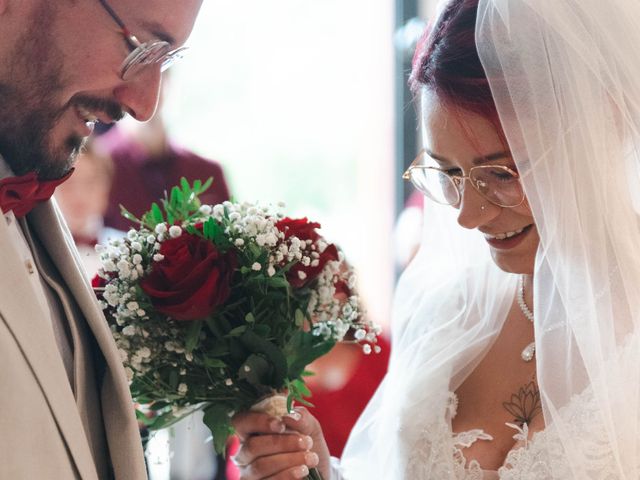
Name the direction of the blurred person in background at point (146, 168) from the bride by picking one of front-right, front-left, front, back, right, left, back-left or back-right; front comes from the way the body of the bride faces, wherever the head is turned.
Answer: right

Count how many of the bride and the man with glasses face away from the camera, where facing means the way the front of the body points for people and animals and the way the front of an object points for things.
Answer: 0

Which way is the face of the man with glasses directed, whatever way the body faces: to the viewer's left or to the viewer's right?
to the viewer's right

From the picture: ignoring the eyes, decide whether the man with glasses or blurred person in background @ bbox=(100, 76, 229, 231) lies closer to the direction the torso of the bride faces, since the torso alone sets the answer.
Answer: the man with glasses

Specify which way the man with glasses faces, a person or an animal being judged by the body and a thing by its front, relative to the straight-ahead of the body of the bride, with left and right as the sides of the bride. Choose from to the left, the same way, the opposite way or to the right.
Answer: to the left

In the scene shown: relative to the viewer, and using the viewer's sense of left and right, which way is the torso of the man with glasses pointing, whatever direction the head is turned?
facing the viewer and to the right of the viewer

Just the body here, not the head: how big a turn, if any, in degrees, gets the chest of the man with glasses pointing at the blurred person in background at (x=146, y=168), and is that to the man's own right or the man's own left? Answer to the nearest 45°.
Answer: approximately 135° to the man's own left

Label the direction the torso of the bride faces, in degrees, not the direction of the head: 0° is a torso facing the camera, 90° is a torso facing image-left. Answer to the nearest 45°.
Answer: approximately 45°

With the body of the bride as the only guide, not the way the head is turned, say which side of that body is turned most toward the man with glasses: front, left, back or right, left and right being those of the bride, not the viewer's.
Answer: front

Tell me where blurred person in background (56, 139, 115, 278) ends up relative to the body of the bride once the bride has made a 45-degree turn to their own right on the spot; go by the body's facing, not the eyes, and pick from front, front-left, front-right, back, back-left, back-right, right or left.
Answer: front-right

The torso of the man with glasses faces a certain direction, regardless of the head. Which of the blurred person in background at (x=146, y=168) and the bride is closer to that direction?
the bride
